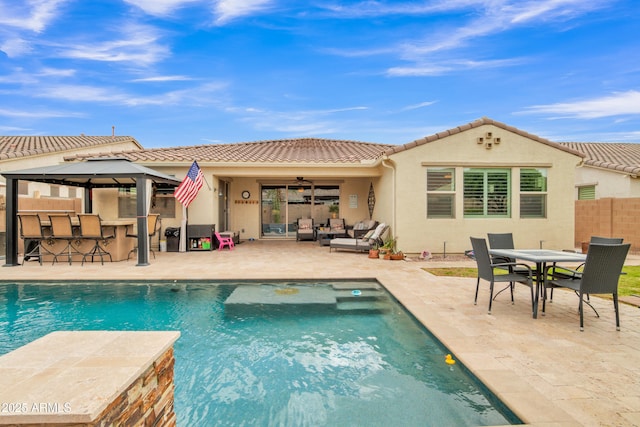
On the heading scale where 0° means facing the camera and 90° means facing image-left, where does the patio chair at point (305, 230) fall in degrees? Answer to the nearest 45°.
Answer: approximately 0°

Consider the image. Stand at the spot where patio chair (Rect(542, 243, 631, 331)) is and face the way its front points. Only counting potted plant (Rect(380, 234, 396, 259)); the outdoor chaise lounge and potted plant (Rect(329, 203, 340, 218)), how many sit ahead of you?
3

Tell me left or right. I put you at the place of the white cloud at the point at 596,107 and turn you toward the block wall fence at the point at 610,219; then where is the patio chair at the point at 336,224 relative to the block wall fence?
right

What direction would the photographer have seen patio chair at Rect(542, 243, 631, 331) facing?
facing away from the viewer and to the left of the viewer

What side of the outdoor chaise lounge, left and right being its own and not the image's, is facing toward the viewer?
left

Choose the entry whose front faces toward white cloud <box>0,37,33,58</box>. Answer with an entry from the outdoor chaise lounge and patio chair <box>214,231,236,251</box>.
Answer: the outdoor chaise lounge

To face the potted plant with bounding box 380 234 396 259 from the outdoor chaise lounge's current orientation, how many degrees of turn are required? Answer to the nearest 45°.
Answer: approximately 135° to its left

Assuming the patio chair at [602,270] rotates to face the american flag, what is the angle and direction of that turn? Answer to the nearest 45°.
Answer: approximately 45° to its left
